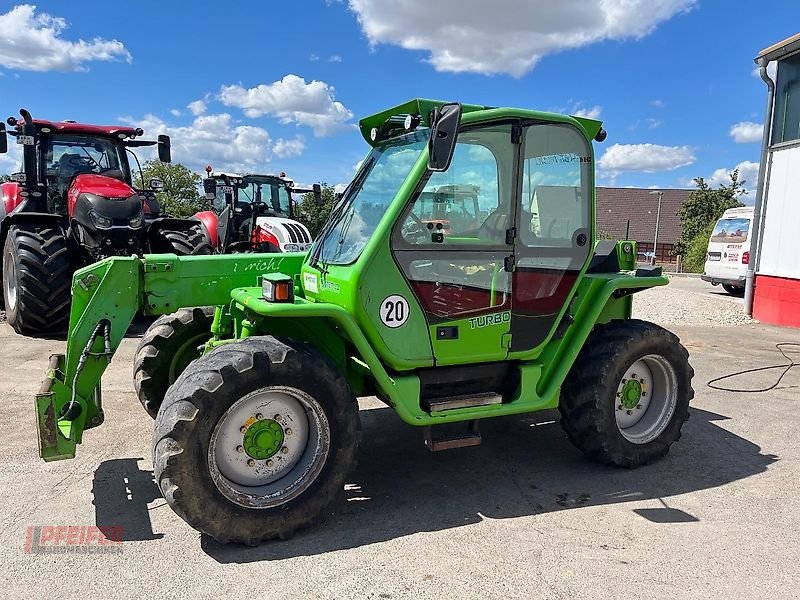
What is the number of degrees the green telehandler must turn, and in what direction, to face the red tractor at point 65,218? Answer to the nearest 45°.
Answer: approximately 90° to its right

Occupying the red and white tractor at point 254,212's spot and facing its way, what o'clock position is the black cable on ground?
The black cable on ground is roughly at 12 o'clock from the red and white tractor.

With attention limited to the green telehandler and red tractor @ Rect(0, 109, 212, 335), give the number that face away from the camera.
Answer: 0

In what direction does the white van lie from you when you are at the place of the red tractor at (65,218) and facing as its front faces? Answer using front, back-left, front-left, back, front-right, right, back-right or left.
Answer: front-left

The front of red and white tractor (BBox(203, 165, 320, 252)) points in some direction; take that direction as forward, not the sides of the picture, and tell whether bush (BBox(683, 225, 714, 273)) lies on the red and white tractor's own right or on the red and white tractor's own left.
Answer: on the red and white tractor's own left

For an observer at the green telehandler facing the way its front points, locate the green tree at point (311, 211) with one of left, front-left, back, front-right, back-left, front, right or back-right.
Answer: back-right

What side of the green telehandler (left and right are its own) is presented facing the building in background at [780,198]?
back

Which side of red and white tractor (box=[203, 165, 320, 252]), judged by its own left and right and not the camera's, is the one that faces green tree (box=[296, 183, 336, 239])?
left

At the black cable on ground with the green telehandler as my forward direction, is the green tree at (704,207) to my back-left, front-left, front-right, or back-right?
back-right

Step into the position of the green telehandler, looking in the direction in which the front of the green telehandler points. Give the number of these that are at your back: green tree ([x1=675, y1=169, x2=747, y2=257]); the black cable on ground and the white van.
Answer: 3

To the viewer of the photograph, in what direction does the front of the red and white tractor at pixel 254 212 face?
facing the viewer and to the right of the viewer

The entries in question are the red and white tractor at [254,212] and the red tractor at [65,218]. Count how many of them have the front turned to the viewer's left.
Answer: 0
